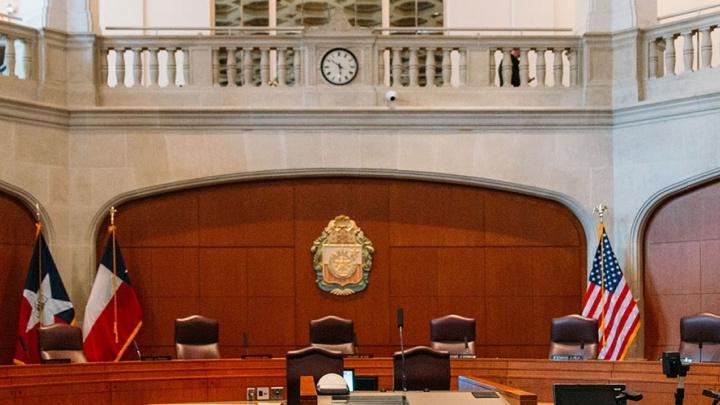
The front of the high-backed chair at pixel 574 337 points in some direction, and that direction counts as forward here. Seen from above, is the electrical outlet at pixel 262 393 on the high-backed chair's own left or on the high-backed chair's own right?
on the high-backed chair's own right

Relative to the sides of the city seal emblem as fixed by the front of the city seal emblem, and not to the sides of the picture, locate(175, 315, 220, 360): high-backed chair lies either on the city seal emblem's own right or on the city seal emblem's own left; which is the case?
on the city seal emblem's own right

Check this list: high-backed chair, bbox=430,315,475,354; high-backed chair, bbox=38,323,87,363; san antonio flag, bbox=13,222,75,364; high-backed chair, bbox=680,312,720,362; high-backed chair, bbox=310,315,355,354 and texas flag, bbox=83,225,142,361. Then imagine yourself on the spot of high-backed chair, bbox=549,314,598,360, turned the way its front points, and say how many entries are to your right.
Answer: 5

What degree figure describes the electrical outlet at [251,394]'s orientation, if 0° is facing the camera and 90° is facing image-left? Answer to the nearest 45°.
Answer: approximately 0°

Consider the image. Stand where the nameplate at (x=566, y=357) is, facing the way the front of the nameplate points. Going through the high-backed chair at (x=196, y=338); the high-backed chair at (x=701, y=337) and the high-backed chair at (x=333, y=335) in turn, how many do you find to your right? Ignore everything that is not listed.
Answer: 2
